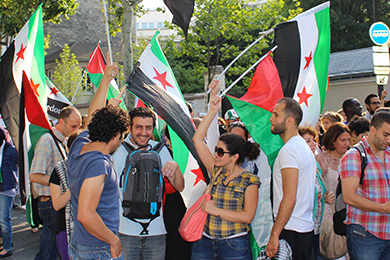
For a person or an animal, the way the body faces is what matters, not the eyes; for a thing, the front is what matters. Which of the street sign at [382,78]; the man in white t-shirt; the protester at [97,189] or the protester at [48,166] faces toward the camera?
the street sign

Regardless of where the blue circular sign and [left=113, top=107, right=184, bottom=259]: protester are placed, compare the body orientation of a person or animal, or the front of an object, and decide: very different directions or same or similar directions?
same or similar directions

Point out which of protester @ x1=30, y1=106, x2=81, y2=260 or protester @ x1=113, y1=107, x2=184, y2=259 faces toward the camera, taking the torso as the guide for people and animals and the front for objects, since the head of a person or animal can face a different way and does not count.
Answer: protester @ x1=113, y1=107, x2=184, y2=259

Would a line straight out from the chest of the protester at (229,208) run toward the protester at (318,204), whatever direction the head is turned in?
no

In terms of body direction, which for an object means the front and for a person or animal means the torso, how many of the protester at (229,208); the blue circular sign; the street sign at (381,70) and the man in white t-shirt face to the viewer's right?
0

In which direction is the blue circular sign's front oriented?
toward the camera

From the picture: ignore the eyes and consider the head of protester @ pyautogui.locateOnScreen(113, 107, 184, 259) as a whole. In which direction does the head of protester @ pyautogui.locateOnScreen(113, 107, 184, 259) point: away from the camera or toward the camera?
toward the camera

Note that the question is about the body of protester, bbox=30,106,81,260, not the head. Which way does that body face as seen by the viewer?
to the viewer's right

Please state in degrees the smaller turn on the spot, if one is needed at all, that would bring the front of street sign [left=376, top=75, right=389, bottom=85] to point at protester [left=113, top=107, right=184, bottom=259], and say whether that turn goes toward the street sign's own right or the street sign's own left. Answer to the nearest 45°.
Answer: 0° — it already faces them

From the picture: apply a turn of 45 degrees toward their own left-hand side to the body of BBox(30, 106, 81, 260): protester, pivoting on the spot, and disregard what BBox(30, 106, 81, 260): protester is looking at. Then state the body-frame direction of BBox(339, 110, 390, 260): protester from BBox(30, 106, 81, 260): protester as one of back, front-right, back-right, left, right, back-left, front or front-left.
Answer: right

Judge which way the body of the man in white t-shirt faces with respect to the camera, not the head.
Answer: to the viewer's left

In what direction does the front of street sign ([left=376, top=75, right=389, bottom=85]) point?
toward the camera

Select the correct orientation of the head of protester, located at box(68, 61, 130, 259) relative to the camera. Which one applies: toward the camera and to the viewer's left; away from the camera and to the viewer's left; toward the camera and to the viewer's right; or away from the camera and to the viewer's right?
away from the camera and to the viewer's right
